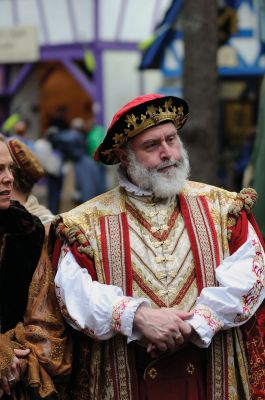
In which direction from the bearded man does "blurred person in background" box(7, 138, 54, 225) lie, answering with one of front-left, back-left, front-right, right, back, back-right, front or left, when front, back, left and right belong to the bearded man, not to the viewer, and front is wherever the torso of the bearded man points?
back-right

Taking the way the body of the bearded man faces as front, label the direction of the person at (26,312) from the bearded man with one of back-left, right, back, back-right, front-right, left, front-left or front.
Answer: right

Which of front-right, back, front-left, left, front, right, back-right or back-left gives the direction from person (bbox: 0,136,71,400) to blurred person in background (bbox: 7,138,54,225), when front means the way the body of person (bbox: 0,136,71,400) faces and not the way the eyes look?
back

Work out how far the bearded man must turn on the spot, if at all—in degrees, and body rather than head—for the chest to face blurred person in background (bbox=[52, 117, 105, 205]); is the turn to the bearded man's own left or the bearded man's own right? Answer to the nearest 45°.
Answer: approximately 180°

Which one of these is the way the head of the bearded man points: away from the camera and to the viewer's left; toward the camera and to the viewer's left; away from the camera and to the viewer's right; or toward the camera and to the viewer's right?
toward the camera and to the viewer's right

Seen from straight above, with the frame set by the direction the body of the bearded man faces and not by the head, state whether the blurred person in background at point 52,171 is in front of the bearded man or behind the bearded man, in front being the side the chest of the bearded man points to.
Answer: behind

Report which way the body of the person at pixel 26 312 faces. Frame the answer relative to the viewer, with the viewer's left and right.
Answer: facing the viewer

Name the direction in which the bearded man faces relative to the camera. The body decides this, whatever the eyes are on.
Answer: toward the camera

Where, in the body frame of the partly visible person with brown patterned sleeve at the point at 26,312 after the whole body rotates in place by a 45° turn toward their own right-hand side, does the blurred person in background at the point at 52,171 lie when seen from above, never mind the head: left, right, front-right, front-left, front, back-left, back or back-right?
back-right

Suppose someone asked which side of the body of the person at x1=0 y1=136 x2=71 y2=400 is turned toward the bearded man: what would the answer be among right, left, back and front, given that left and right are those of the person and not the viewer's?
left

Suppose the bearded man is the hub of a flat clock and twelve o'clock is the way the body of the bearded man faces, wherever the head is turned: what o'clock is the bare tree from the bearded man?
The bare tree is roughly at 6 o'clock from the bearded man.

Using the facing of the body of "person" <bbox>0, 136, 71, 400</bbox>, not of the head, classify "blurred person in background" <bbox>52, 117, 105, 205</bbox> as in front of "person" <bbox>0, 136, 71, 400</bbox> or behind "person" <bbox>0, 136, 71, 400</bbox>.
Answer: behind
